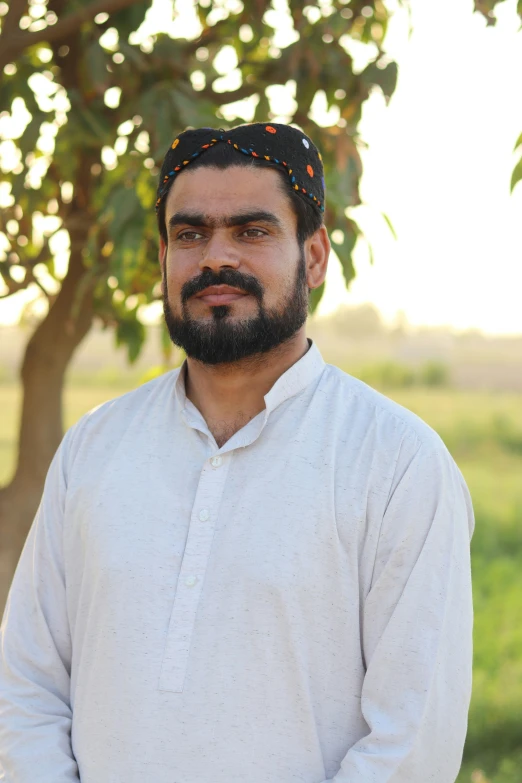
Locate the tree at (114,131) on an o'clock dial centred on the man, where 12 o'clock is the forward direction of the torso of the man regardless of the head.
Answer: The tree is roughly at 4 o'clock from the man.

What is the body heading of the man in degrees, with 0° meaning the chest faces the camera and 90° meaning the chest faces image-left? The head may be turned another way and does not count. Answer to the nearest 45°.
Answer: approximately 45°

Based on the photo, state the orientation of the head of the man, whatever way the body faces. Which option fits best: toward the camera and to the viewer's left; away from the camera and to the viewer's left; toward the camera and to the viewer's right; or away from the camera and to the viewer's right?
toward the camera and to the viewer's left
